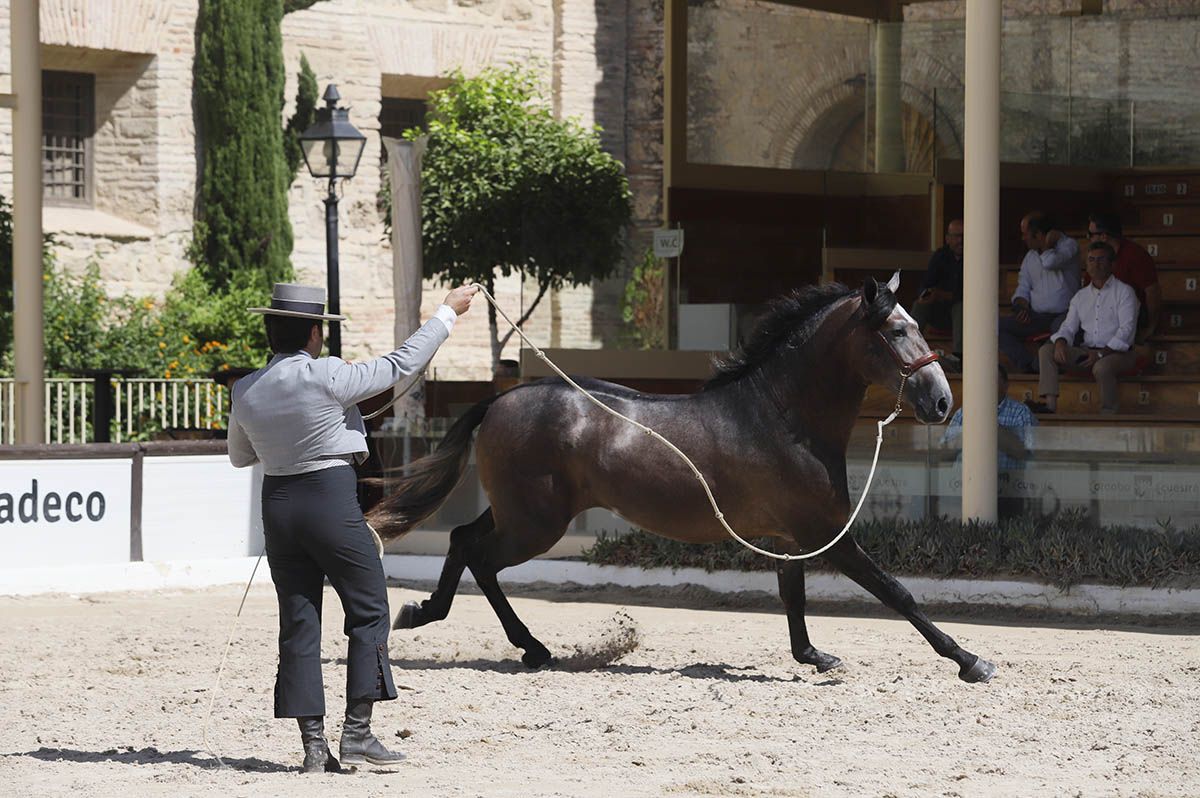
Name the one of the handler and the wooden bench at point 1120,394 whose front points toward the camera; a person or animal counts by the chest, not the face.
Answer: the wooden bench

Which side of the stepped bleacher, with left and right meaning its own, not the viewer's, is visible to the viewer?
front

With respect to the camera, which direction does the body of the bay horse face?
to the viewer's right

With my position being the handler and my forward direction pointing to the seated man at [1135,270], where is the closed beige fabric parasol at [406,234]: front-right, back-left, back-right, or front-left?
front-left

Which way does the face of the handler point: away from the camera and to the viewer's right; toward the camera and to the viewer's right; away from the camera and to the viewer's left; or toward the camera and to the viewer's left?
away from the camera and to the viewer's right

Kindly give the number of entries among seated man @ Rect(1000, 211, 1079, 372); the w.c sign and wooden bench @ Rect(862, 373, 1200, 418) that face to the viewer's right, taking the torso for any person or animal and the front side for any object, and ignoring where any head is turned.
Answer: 0

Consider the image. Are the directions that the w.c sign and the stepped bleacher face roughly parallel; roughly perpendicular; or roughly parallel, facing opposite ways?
roughly parallel

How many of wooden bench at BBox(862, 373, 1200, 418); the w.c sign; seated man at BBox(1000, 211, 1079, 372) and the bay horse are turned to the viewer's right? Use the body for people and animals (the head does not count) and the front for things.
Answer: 1

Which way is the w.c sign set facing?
toward the camera

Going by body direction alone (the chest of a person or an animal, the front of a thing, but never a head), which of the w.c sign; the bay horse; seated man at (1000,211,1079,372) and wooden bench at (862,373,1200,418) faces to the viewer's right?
the bay horse

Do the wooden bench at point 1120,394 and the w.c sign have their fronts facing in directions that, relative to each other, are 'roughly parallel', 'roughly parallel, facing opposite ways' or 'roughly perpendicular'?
roughly parallel

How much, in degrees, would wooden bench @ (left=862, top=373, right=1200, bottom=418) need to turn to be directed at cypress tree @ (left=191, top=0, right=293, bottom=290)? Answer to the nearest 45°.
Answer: approximately 135° to its right

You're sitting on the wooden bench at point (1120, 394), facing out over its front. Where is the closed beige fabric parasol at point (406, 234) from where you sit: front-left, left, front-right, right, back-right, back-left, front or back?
right

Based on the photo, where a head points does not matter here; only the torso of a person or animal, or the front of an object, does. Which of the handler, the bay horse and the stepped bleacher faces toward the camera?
the stepped bleacher

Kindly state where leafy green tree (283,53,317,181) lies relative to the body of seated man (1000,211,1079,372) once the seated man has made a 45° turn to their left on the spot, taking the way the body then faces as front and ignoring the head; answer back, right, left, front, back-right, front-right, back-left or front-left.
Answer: back-right

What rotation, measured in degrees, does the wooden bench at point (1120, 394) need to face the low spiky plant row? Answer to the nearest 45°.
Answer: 0° — it already faces it

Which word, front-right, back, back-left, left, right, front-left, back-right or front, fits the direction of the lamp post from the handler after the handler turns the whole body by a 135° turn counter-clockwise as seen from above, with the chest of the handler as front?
right

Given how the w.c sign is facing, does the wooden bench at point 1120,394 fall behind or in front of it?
in front
